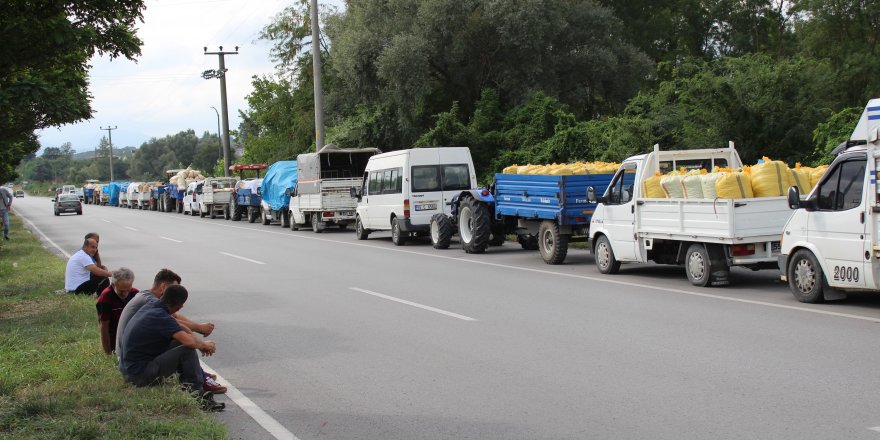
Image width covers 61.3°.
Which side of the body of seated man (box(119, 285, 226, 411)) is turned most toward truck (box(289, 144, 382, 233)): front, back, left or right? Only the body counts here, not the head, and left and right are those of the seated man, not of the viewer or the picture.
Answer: left

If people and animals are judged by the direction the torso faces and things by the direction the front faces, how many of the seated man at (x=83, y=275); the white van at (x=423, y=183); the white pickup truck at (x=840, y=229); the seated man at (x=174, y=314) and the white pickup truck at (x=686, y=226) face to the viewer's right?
2

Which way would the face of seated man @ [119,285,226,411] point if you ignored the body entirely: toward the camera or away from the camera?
away from the camera

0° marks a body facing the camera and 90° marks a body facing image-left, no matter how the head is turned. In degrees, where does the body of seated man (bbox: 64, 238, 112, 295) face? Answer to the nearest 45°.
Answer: approximately 270°

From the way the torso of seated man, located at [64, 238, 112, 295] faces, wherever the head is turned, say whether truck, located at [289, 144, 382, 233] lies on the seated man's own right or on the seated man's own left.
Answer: on the seated man's own left

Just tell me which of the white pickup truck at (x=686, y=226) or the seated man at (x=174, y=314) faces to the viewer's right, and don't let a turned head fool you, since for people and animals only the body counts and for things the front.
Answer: the seated man

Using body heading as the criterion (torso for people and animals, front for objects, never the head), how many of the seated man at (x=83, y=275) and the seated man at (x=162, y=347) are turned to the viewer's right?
2

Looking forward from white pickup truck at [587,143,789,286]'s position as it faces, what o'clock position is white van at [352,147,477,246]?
The white van is roughly at 12 o'clock from the white pickup truck.

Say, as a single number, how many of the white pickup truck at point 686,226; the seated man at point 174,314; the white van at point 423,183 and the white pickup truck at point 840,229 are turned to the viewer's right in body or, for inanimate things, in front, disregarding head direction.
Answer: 1

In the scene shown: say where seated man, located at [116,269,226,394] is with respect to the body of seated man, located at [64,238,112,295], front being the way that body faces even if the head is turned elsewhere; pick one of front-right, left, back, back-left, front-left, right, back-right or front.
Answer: right

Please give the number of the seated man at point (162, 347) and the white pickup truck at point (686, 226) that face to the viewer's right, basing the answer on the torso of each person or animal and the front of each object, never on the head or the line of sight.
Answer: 1

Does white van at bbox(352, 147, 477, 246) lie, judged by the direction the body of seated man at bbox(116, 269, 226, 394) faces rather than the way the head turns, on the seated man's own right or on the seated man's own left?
on the seated man's own left

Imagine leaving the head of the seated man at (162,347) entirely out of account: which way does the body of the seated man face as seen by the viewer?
to the viewer's right
